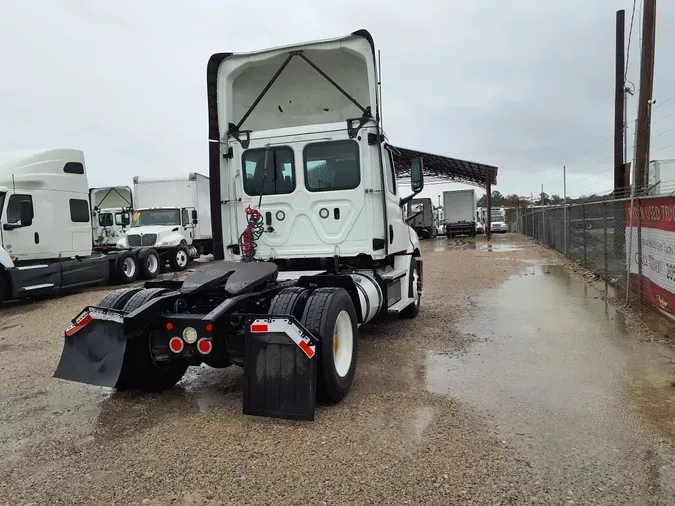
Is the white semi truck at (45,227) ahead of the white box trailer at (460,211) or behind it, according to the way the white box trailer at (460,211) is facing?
behind

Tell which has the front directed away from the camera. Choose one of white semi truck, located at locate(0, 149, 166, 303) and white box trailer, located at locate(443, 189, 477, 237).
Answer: the white box trailer

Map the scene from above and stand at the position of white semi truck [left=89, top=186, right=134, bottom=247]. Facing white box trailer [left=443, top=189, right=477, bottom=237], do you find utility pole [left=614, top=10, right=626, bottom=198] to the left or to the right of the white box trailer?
right

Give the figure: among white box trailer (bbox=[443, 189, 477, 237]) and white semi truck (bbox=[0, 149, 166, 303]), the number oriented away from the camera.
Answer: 1

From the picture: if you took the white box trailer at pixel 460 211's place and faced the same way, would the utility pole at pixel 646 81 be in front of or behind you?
behind

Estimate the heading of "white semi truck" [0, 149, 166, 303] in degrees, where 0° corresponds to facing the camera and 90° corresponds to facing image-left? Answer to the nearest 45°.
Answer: approximately 45°

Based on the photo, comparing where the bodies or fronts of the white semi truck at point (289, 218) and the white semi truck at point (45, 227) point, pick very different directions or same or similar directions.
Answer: very different directions

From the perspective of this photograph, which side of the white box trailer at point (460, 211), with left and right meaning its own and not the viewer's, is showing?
back

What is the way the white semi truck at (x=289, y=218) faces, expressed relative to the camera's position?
facing away from the viewer and to the right of the viewer
